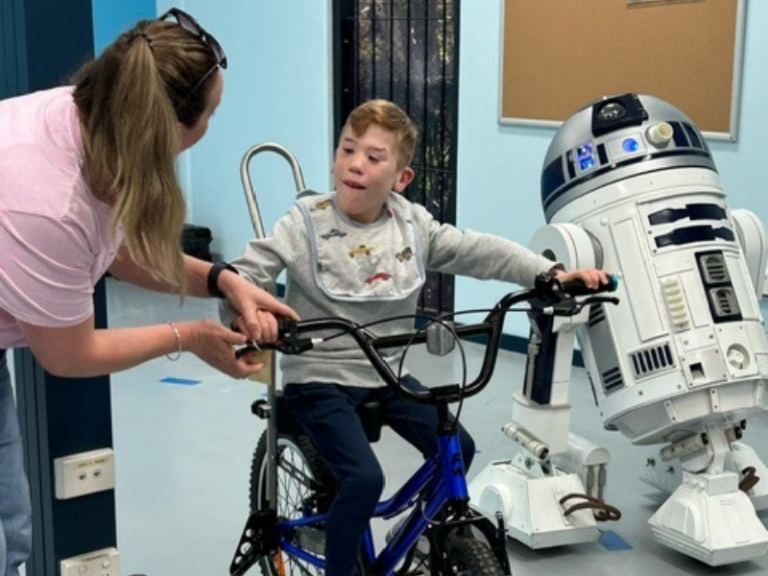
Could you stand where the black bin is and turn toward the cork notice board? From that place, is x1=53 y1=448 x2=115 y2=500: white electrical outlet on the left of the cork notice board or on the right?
right

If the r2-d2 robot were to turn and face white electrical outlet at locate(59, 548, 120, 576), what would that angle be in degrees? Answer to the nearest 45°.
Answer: approximately 90° to its right

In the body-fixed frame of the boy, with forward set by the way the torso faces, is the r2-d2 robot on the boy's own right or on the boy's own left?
on the boy's own left

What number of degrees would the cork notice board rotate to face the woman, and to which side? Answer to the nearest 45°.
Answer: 0° — it already faces them

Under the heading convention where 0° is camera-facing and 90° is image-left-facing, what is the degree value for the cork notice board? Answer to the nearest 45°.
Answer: approximately 0°

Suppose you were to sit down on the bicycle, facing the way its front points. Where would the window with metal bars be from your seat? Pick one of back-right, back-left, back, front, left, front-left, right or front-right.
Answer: back-left

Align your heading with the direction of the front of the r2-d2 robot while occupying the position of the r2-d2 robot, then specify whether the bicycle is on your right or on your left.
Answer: on your right

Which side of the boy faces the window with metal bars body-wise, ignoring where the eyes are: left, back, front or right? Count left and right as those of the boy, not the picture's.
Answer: back

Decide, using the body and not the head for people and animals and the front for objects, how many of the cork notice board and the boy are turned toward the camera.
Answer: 2

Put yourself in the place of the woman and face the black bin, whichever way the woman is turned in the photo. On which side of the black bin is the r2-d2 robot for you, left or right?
right
